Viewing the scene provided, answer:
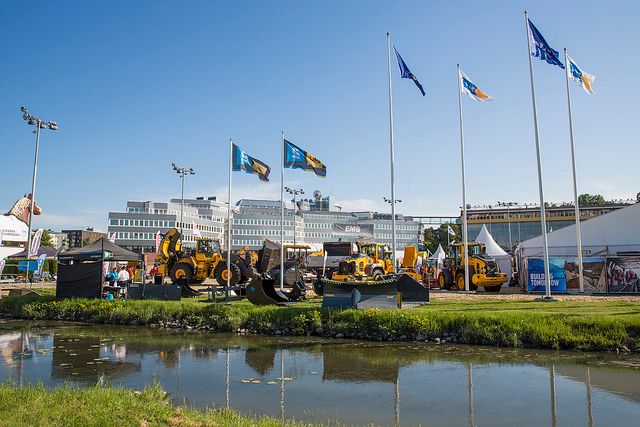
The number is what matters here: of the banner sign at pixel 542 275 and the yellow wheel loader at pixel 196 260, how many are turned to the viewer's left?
1

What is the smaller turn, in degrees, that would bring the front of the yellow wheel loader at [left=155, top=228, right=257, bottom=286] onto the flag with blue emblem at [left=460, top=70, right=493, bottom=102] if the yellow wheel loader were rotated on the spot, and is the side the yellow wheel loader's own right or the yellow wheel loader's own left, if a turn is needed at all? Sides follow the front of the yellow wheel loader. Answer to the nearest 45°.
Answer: approximately 135° to the yellow wheel loader's own left

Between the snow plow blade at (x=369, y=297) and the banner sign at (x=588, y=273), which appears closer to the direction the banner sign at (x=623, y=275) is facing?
the snow plow blade

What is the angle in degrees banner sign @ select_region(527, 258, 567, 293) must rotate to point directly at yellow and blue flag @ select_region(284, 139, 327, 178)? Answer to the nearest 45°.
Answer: approximately 45° to its right

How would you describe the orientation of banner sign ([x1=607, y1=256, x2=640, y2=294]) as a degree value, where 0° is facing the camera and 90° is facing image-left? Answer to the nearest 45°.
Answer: approximately 0°

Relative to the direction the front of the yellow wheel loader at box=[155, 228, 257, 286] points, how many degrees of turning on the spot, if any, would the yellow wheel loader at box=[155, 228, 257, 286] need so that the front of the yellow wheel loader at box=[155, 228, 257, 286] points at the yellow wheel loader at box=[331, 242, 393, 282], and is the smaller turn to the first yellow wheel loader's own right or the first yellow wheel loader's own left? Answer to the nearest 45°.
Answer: approximately 135° to the first yellow wheel loader's own left

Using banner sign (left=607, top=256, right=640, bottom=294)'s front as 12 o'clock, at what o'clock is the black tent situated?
The black tent is roughly at 2 o'clock from the banner sign.

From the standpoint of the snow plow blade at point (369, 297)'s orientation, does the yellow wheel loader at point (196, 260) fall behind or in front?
behind

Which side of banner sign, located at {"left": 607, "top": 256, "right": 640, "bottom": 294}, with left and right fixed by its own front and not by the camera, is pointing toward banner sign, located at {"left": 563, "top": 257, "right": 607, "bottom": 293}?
right

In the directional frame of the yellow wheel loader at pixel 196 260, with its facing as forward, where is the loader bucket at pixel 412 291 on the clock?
The loader bucket is roughly at 8 o'clock from the yellow wheel loader.

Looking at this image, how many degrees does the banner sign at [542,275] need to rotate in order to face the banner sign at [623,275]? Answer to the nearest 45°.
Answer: approximately 90° to its left
